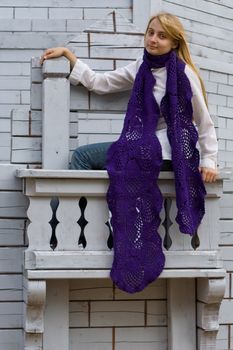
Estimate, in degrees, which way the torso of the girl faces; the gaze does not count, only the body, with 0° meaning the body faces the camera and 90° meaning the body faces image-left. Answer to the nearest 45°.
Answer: approximately 45°
